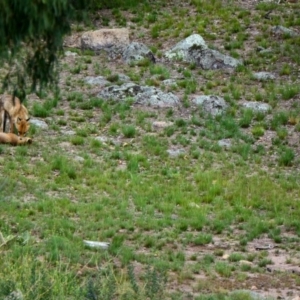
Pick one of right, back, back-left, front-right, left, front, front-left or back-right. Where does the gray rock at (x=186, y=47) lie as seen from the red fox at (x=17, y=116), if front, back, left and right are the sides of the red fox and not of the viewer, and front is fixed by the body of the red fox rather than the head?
left

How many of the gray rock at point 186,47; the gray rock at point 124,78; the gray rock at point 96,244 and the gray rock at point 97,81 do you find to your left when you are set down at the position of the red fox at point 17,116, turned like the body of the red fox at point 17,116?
3

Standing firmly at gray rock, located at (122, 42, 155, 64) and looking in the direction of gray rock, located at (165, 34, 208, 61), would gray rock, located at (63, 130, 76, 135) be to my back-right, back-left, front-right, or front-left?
back-right

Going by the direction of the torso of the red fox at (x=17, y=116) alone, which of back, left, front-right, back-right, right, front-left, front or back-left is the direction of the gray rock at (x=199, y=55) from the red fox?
left

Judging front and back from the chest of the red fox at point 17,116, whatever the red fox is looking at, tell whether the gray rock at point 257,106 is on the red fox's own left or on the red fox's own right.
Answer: on the red fox's own left

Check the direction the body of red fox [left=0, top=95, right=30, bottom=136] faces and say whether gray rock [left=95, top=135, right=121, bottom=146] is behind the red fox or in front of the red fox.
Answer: in front

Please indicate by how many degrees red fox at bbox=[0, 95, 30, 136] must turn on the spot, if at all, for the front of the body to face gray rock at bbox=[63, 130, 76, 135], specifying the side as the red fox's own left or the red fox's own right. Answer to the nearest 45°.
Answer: approximately 45° to the red fox's own left

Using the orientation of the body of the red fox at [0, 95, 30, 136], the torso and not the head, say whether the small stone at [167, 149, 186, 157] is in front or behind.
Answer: in front

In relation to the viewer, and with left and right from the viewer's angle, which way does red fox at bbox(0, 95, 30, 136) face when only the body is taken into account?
facing the viewer and to the right of the viewer

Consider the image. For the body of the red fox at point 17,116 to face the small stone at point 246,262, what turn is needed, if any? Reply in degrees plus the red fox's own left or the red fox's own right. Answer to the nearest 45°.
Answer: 0° — it already faces it

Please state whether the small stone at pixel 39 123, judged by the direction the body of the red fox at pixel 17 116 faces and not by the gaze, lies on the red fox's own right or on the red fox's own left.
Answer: on the red fox's own left

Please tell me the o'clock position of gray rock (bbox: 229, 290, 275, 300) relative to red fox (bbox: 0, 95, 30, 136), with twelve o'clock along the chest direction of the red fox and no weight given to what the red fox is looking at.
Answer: The gray rock is roughly at 1 o'clock from the red fox.

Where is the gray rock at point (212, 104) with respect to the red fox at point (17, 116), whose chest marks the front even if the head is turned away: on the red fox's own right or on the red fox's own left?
on the red fox's own left
